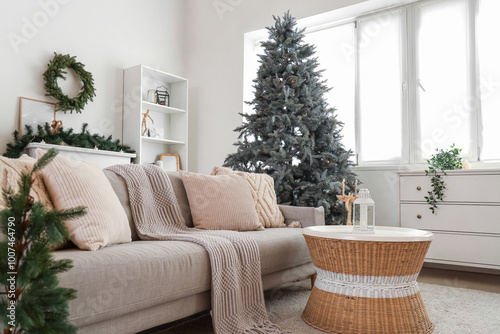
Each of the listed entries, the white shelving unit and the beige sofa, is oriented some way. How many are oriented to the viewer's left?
0

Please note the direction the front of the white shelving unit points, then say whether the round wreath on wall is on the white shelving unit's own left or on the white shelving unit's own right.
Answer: on the white shelving unit's own right

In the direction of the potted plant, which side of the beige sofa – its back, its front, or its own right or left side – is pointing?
left

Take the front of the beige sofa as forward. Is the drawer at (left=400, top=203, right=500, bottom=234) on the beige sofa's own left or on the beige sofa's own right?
on the beige sofa's own left

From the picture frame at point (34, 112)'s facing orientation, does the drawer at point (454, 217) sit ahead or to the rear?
ahead

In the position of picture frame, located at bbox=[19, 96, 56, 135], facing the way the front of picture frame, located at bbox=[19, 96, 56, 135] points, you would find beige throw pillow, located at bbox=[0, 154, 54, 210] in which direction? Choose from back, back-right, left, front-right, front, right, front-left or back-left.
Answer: front-right

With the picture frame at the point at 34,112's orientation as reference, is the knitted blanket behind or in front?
in front

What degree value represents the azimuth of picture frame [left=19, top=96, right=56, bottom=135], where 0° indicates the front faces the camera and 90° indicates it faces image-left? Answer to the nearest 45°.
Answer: approximately 315°

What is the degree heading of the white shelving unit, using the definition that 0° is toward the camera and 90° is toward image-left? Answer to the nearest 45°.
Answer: approximately 315°

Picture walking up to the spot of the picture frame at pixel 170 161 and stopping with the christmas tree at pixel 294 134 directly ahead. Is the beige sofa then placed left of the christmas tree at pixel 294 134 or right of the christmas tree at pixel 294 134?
right
